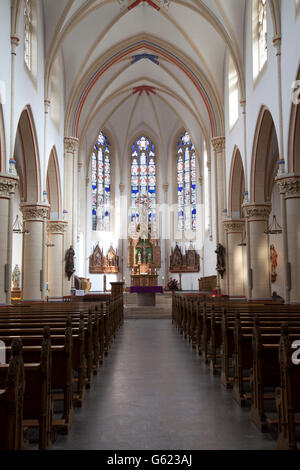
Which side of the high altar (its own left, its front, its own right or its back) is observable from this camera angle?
front

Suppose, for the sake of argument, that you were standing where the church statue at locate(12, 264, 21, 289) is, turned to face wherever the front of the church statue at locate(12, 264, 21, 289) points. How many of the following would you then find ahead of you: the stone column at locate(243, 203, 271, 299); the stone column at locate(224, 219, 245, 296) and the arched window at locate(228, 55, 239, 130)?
3

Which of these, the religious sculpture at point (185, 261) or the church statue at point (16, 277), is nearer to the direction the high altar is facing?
the church statue

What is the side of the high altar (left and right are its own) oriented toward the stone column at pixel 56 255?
front

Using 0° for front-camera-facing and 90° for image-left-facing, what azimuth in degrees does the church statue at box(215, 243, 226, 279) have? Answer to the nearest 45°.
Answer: approximately 45°

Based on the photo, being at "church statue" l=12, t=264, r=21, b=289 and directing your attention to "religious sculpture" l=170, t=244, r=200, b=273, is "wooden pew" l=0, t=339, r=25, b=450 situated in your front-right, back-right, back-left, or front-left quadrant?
back-right

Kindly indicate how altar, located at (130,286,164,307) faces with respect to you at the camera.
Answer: facing the viewer

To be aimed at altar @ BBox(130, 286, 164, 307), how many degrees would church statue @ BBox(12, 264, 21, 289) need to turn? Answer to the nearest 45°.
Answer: approximately 90° to its left

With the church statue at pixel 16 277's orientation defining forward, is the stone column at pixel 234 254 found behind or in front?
in front

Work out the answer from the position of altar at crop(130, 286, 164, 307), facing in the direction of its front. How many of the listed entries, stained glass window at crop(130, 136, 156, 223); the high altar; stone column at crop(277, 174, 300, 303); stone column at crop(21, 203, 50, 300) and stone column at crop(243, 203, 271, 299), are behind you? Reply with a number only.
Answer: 2

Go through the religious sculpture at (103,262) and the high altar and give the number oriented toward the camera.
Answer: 2

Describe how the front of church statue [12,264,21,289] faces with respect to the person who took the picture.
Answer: facing the viewer and to the right of the viewer

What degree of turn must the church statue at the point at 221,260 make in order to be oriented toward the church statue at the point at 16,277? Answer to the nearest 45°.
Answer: approximately 45° to its right

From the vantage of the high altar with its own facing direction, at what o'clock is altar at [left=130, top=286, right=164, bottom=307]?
The altar is roughly at 12 o'clock from the high altar.

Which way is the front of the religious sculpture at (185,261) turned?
toward the camera
